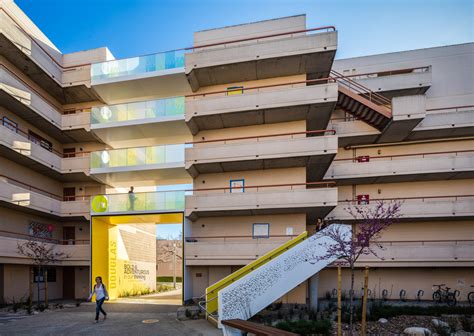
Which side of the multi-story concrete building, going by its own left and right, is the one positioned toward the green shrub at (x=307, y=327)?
front

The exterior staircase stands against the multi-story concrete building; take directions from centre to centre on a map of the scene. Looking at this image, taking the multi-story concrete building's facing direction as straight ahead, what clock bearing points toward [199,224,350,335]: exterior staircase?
The exterior staircase is roughly at 12 o'clock from the multi-story concrete building.

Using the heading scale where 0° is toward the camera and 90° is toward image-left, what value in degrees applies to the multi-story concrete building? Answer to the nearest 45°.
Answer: approximately 0°
